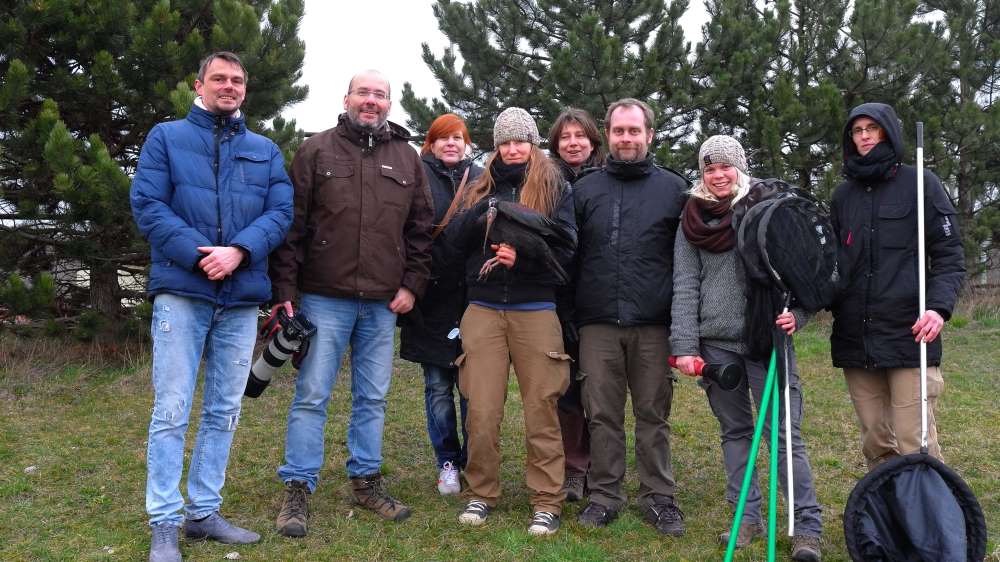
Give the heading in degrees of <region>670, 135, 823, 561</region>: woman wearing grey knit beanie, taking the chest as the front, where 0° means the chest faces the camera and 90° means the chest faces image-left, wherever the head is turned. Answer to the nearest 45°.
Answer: approximately 0°

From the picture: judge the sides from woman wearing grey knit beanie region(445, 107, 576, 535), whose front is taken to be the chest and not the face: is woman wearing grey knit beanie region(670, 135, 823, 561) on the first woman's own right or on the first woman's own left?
on the first woman's own left

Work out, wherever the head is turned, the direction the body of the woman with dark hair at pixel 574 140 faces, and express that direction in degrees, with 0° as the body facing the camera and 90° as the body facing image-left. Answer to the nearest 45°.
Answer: approximately 0°
